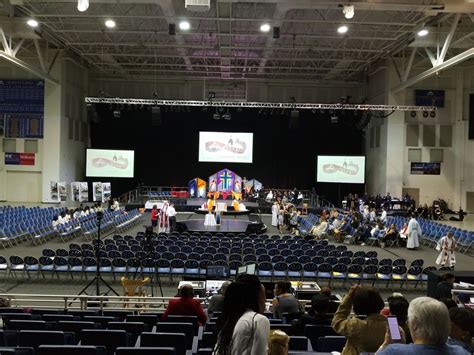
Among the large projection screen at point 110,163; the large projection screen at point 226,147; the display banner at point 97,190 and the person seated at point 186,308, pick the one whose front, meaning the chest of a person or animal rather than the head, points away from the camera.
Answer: the person seated

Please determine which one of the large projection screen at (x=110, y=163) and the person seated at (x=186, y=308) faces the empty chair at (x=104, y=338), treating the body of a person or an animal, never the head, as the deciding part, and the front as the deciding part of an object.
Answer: the large projection screen

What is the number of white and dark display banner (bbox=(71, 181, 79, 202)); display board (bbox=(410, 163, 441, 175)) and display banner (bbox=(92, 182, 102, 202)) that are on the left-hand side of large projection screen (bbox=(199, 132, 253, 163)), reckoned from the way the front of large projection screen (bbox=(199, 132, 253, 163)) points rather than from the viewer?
1

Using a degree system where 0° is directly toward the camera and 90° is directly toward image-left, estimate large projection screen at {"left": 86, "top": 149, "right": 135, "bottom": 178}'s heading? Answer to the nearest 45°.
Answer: approximately 0°

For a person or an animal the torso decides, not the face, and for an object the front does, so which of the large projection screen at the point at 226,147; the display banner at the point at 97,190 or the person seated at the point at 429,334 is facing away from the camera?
the person seated

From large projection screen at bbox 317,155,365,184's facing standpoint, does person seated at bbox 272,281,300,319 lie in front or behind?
in front

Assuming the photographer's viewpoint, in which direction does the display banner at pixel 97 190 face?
facing the viewer

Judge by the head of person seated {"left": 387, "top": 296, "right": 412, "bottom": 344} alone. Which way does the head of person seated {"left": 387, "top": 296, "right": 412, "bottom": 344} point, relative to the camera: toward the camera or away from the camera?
away from the camera

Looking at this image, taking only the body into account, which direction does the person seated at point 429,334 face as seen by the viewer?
away from the camera

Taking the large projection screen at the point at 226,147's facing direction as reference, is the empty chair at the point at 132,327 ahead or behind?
ahead

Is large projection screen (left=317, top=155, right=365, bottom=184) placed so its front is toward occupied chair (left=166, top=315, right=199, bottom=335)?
yes

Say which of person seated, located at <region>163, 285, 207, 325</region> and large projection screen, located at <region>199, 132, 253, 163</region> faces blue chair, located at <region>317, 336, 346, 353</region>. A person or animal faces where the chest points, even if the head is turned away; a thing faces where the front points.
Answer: the large projection screen

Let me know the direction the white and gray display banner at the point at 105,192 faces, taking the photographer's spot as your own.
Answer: facing the viewer and to the right of the viewer

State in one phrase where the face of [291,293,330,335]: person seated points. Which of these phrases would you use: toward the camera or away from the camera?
away from the camera

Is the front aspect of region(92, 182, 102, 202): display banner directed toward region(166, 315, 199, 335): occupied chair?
yes

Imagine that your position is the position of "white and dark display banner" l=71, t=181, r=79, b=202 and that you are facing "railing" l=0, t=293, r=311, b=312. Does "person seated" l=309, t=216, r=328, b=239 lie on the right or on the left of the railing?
left

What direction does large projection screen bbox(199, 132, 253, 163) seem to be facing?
toward the camera
